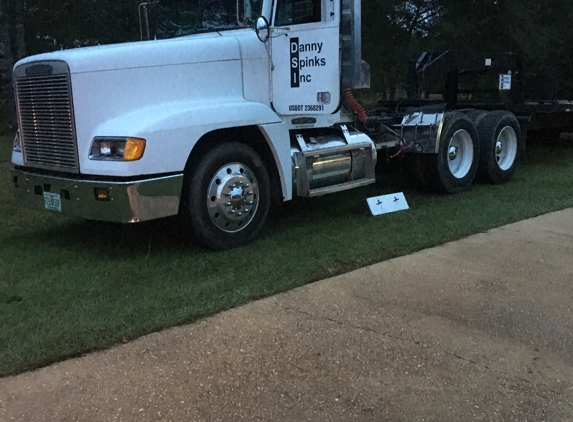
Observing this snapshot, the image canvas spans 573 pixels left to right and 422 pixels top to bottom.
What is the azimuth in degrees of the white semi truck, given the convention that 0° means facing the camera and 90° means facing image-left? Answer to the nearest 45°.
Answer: approximately 45°

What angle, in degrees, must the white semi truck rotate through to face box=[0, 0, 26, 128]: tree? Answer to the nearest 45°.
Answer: approximately 90° to its right
